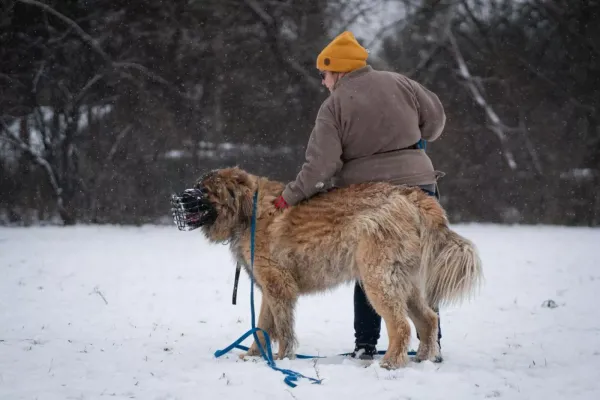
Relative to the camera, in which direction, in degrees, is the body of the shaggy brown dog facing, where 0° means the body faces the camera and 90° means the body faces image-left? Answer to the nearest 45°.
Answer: approximately 90°

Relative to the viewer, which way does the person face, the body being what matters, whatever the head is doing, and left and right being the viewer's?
facing away from the viewer and to the left of the viewer
